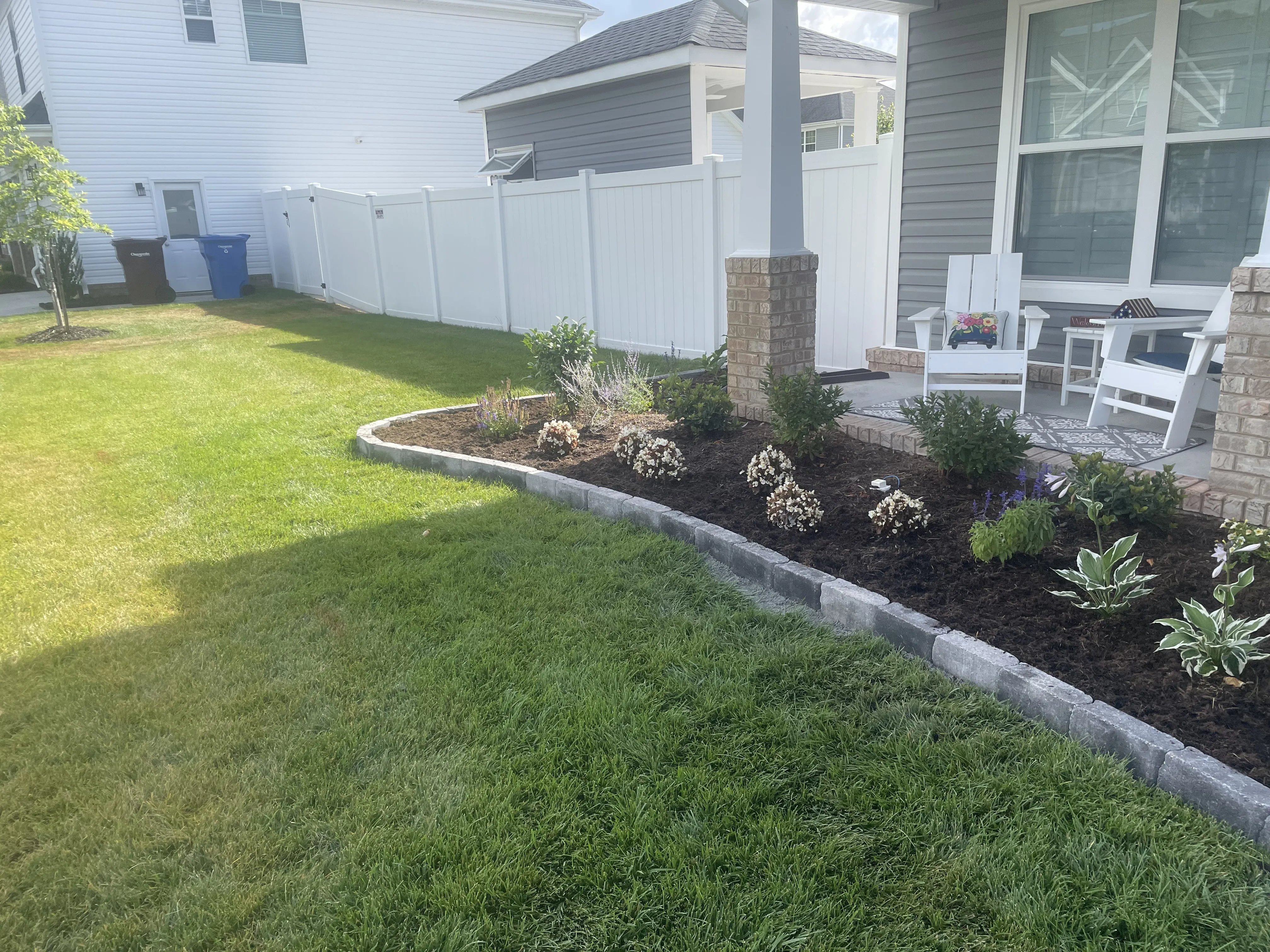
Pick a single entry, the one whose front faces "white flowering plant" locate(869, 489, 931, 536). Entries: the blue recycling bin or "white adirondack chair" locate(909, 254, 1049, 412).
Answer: the white adirondack chair

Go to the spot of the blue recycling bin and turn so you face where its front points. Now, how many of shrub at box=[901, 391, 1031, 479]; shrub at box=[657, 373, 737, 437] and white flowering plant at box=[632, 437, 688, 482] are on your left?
3

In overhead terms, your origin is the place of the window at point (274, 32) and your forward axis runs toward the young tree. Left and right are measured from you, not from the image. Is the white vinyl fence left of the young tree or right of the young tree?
left

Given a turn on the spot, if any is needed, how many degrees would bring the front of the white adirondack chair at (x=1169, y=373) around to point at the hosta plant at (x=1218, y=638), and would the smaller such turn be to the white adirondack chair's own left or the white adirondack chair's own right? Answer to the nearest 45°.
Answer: approximately 45° to the white adirondack chair's own left

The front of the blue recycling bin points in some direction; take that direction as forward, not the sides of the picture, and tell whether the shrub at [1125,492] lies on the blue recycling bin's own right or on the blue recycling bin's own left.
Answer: on the blue recycling bin's own left

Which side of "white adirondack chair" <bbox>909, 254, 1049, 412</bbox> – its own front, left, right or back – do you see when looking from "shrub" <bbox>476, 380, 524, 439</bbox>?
right
